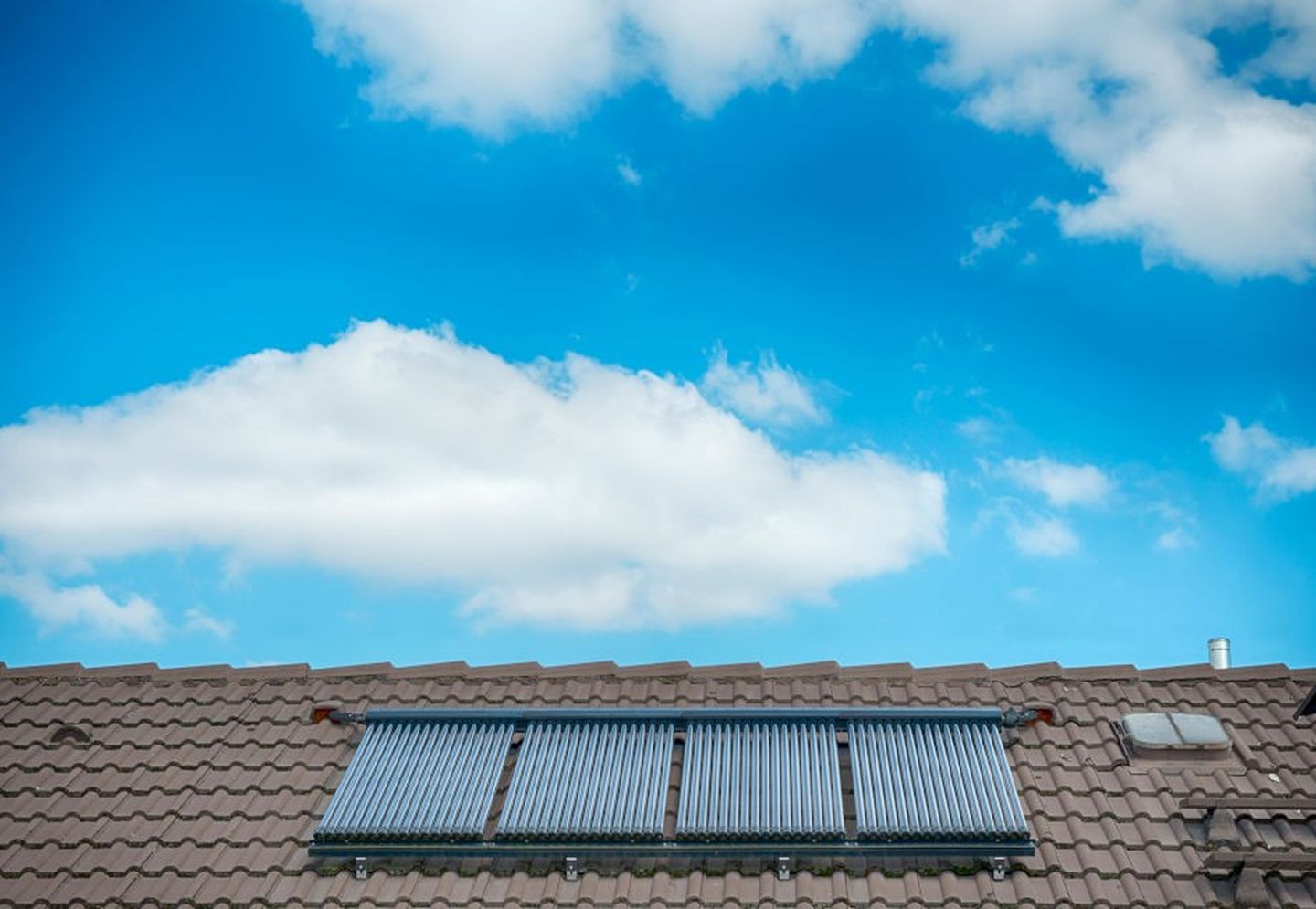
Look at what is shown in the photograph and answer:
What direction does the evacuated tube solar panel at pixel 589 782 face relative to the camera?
toward the camera

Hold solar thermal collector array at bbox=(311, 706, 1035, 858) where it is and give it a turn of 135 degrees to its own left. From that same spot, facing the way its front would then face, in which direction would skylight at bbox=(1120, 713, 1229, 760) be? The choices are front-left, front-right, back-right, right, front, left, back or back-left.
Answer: front-right

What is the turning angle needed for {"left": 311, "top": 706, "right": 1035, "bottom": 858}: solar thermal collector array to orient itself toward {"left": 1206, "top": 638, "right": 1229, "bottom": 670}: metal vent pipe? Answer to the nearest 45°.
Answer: approximately 90° to its left

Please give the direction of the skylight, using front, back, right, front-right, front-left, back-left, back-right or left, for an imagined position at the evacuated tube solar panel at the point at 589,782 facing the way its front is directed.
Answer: left

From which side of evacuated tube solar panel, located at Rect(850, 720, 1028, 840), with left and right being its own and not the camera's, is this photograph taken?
front

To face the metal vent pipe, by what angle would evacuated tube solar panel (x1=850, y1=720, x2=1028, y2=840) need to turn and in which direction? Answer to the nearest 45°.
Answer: approximately 135° to its left

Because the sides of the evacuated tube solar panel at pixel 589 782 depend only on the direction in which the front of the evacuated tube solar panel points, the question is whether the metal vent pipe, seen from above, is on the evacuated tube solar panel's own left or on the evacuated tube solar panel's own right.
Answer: on the evacuated tube solar panel's own left

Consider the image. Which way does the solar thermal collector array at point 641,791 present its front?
toward the camera

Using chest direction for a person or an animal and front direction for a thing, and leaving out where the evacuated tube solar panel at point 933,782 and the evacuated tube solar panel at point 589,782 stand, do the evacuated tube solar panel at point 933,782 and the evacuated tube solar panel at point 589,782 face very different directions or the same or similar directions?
same or similar directions

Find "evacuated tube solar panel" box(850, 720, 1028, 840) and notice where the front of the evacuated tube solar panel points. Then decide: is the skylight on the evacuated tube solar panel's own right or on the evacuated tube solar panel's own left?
on the evacuated tube solar panel's own left
